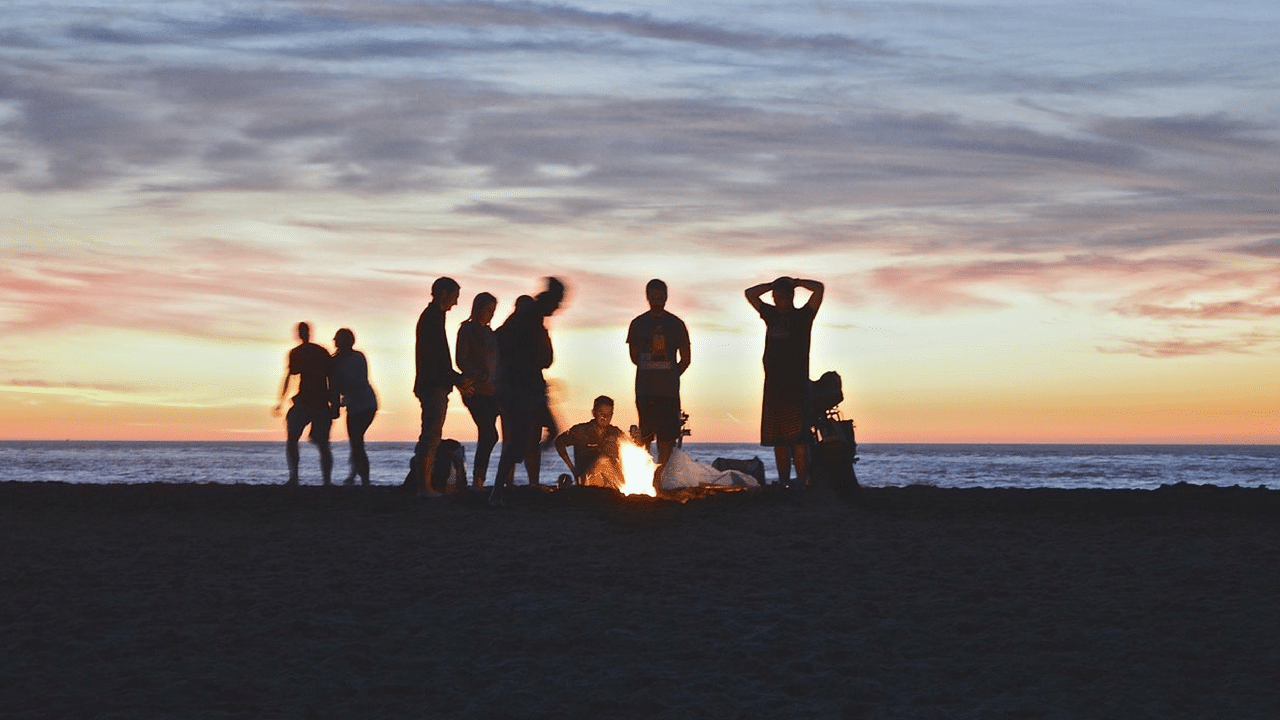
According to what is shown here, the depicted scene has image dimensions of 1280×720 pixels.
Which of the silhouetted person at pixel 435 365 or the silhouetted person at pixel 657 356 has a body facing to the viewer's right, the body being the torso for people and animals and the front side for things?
the silhouetted person at pixel 435 365

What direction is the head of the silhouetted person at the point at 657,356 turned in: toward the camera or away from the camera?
toward the camera

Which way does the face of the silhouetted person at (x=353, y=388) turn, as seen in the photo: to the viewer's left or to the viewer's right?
to the viewer's left

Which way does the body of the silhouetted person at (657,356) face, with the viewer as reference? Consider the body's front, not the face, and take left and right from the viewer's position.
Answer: facing the viewer

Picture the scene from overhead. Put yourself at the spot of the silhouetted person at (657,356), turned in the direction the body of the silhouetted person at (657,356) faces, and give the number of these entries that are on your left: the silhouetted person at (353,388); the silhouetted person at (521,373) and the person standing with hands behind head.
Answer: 1

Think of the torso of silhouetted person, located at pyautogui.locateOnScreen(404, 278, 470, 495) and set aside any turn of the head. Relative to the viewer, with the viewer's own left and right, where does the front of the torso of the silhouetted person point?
facing to the right of the viewer
